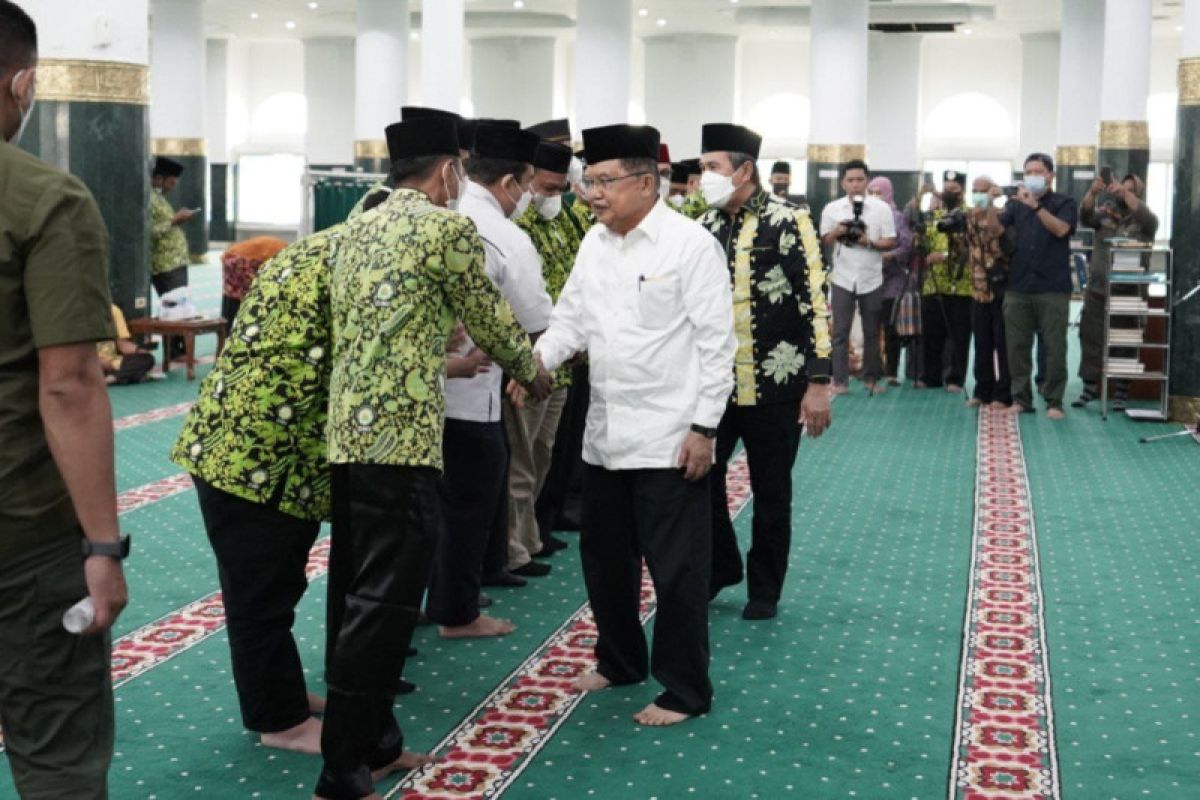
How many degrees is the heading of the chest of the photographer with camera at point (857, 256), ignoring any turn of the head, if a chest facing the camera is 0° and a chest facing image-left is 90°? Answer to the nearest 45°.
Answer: approximately 0°

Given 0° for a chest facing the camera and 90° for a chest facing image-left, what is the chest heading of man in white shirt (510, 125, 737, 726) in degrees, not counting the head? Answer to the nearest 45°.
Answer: approximately 45°

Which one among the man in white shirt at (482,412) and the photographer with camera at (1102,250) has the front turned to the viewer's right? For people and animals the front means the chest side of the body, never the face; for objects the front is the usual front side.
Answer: the man in white shirt

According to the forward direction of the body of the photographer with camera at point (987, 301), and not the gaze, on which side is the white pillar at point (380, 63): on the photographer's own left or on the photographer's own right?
on the photographer's own right

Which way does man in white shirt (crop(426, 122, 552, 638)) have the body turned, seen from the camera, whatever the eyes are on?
to the viewer's right

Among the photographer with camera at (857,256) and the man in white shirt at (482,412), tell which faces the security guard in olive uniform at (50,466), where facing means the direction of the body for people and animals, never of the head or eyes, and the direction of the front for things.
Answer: the photographer with camera

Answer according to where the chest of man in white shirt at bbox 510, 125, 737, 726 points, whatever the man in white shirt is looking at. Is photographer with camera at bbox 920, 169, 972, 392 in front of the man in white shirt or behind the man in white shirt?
behind

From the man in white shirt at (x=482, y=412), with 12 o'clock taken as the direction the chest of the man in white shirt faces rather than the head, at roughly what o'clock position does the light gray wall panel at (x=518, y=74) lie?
The light gray wall panel is roughly at 9 o'clock from the man in white shirt.

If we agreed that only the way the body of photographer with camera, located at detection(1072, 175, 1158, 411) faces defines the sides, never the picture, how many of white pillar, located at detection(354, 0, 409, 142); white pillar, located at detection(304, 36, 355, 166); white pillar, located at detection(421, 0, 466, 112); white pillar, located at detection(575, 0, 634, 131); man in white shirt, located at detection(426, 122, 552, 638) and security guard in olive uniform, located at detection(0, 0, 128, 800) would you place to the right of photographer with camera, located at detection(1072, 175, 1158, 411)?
4

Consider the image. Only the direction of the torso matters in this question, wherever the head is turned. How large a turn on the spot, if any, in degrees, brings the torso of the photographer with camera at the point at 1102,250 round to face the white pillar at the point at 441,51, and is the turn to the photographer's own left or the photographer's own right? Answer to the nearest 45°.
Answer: approximately 90° to the photographer's own right

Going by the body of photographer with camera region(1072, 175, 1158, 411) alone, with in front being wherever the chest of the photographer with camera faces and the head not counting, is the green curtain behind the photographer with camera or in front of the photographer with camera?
in front

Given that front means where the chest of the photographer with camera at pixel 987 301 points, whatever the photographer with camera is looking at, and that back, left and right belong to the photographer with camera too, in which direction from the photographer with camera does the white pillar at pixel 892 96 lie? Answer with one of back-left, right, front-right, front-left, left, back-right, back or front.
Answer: back-right

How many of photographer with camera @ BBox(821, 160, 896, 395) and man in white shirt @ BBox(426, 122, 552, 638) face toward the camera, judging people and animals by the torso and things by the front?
1

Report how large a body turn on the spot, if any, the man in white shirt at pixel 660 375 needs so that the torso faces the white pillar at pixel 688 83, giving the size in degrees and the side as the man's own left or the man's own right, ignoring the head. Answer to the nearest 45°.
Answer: approximately 135° to the man's own right
